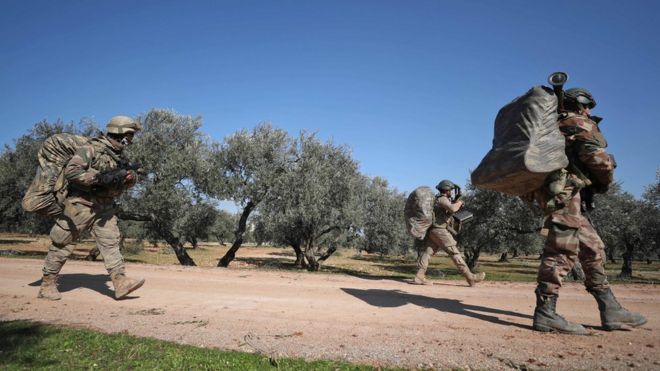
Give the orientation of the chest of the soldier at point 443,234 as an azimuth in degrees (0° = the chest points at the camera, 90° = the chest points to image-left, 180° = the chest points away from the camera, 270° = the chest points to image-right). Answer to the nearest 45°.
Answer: approximately 270°

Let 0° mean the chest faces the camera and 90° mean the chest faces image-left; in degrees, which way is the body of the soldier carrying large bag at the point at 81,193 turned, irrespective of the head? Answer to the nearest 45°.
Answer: approximately 270°

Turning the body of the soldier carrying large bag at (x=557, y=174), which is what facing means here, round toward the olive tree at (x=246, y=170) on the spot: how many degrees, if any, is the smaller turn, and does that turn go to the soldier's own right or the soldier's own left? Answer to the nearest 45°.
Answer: approximately 135° to the soldier's own left

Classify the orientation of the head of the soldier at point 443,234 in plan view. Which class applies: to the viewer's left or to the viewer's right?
to the viewer's right

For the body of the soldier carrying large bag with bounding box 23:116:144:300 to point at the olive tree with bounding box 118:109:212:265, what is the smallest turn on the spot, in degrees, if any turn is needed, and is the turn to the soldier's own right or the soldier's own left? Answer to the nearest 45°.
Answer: approximately 90° to the soldier's own left

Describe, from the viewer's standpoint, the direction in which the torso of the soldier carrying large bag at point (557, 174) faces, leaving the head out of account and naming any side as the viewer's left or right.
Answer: facing to the right of the viewer

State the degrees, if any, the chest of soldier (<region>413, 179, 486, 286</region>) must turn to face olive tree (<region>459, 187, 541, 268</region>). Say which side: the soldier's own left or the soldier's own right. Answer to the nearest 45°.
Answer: approximately 90° to the soldier's own left

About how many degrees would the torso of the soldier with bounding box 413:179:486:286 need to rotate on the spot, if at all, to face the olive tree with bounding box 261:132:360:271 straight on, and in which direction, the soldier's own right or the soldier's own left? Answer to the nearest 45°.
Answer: approximately 135° to the soldier's own left

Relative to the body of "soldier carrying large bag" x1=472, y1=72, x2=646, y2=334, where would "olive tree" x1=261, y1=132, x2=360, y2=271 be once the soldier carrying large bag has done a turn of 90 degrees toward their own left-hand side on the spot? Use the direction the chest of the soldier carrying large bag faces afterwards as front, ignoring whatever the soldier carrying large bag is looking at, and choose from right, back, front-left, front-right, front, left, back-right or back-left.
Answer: front-left

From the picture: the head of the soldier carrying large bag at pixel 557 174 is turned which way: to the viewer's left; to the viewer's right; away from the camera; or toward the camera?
to the viewer's right
